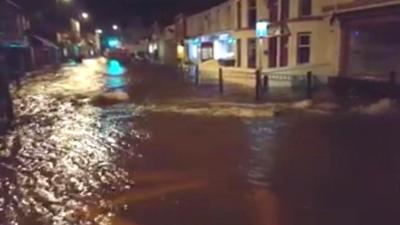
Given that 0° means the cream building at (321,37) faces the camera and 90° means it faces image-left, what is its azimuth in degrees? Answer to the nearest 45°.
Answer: approximately 45°
